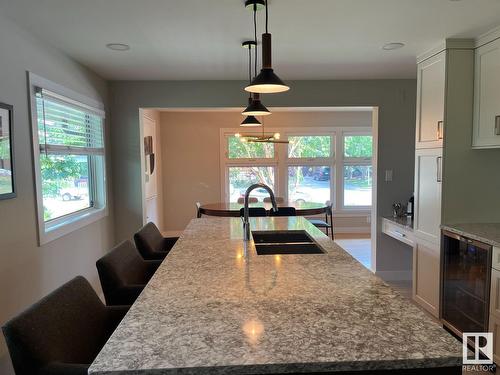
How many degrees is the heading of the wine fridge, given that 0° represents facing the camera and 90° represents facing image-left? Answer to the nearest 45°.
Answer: approximately 45°

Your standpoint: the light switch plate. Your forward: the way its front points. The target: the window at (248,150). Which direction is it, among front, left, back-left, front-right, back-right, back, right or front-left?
back-right

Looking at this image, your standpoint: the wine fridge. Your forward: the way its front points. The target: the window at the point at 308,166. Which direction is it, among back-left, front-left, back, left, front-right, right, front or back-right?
right

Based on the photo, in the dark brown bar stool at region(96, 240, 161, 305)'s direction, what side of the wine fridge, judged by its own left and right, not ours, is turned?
front

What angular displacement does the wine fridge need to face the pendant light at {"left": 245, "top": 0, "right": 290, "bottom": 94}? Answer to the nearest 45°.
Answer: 0° — it already faces it

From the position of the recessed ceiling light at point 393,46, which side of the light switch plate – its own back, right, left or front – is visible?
front

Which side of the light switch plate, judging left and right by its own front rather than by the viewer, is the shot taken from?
front

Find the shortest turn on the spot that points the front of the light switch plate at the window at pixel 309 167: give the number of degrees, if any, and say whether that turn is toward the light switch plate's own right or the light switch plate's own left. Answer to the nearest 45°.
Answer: approximately 135° to the light switch plate's own right

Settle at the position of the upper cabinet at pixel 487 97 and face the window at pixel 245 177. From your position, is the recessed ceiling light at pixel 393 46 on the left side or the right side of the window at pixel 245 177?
left

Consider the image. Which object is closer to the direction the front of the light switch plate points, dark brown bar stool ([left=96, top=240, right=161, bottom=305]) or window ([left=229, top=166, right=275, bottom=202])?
the dark brown bar stool

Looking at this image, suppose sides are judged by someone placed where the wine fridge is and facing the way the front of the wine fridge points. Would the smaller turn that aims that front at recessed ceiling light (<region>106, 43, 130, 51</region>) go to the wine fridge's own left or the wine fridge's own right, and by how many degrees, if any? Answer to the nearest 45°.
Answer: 0° — it already faces it

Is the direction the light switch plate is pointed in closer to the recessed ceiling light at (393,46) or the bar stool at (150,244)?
the recessed ceiling light

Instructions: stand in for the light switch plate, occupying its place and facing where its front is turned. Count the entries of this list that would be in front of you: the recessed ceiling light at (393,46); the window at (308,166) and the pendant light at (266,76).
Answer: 2

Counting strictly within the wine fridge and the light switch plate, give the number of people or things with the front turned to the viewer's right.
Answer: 0

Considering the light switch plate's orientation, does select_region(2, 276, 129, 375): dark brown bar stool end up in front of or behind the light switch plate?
in front
